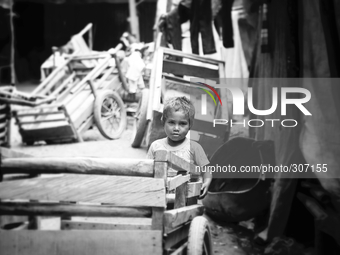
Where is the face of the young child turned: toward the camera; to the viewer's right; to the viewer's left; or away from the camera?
toward the camera

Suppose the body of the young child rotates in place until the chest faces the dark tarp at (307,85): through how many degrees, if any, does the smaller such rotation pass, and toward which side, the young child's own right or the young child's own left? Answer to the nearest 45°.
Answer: approximately 135° to the young child's own left

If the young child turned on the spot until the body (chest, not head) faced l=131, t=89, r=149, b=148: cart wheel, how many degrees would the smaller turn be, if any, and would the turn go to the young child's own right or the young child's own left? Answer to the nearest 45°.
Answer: approximately 180°

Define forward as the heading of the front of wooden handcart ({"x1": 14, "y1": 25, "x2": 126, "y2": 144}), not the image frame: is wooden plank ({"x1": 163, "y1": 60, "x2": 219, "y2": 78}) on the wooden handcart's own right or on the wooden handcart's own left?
on the wooden handcart's own right

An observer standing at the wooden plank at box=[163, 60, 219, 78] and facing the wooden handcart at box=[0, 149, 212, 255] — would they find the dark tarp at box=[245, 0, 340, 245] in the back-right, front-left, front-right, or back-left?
front-left

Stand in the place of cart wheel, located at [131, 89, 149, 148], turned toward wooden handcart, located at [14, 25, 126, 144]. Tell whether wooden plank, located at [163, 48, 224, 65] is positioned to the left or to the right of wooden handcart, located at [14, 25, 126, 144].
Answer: right

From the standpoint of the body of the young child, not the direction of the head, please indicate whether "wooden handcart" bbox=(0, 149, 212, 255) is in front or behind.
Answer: in front

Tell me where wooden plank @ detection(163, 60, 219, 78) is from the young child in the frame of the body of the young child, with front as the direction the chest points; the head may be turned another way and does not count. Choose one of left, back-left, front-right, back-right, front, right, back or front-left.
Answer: back

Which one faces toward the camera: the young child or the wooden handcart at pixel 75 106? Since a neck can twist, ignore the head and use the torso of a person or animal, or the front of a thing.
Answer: the young child

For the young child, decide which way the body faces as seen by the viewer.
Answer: toward the camera

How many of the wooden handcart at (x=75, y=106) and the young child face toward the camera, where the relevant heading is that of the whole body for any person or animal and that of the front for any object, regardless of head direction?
1
